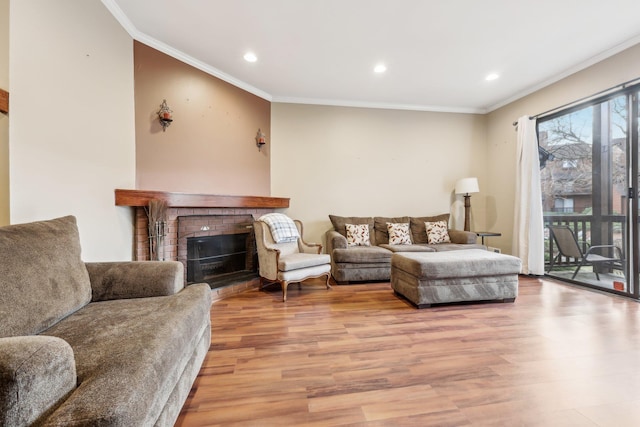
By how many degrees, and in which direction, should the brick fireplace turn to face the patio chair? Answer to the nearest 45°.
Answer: approximately 45° to its left

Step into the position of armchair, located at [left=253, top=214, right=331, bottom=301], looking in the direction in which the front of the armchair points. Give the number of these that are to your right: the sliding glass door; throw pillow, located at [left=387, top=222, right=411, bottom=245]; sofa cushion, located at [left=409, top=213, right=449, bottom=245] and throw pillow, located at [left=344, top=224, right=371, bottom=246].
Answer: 0

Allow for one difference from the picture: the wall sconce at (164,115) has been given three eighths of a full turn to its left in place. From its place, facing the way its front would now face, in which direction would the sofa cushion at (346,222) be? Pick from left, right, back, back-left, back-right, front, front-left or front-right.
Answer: right

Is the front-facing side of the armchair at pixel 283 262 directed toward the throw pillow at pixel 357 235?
no

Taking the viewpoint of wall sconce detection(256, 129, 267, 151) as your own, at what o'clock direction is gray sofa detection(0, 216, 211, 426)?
The gray sofa is roughly at 2 o'clock from the wall sconce.

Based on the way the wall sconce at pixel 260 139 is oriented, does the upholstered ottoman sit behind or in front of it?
in front

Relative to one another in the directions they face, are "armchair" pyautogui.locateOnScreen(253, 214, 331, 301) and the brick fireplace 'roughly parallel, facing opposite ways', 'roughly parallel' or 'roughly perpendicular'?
roughly parallel

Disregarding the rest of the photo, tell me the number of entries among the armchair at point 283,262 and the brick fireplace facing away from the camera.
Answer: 0

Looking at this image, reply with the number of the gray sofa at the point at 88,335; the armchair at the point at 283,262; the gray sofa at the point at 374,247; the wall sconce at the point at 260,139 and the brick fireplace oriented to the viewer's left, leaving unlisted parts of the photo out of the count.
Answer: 0

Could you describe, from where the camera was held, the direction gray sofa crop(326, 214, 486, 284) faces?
facing the viewer

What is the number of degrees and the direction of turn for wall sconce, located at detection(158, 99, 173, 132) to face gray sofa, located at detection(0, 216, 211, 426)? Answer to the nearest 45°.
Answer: approximately 45° to its right

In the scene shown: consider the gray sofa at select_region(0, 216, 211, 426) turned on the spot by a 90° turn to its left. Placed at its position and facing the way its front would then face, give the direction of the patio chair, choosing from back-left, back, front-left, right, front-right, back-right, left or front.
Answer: front-right

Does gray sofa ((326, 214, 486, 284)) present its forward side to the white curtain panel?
no

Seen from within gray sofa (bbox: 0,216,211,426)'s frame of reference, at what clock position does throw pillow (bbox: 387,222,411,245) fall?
The throw pillow is roughly at 10 o'clock from the gray sofa.

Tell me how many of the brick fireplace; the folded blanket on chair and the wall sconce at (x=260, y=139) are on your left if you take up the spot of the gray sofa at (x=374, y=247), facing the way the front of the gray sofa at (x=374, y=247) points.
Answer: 0

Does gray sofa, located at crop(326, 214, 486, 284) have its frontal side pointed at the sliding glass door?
no

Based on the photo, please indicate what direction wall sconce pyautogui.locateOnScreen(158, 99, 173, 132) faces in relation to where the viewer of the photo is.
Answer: facing the viewer and to the right of the viewer

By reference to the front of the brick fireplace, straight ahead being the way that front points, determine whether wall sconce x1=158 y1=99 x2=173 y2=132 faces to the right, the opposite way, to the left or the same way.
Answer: the same way

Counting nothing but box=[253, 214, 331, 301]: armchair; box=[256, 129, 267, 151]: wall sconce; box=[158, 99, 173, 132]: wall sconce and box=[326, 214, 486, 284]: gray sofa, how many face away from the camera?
0
